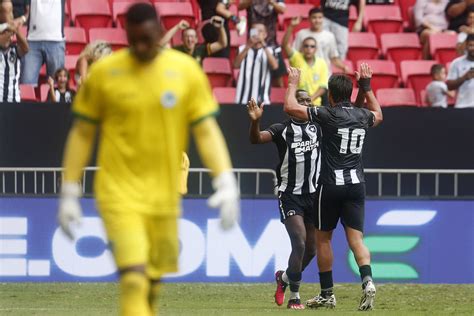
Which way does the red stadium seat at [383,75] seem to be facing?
toward the camera

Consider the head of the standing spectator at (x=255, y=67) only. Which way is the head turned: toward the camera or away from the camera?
toward the camera

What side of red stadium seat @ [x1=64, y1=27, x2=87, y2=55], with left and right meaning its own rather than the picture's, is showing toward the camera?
front

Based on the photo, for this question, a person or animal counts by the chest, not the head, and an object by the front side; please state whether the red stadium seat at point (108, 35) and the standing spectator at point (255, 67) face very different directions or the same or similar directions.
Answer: same or similar directions

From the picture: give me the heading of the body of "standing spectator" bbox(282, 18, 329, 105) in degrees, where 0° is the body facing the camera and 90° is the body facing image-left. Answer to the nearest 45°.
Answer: approximately 0°

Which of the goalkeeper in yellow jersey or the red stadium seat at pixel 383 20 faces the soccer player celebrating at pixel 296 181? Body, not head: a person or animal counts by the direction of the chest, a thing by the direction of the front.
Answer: the red stadium seat

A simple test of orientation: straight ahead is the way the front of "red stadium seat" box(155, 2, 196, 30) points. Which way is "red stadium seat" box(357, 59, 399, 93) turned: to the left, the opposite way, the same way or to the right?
the same way

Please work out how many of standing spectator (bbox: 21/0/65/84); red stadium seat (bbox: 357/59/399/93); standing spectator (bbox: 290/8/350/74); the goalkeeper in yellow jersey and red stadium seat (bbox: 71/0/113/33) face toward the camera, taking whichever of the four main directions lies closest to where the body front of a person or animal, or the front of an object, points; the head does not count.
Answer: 5

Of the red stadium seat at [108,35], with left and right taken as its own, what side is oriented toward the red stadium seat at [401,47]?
left

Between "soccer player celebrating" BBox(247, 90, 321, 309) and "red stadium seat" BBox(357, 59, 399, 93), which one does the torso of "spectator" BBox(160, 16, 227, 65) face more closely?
the soccer player celebrating

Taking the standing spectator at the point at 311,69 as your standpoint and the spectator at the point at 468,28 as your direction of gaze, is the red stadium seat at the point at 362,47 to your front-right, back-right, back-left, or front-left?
front-left

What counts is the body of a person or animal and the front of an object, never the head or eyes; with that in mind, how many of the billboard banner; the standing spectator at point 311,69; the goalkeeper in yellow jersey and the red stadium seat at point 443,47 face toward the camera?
4

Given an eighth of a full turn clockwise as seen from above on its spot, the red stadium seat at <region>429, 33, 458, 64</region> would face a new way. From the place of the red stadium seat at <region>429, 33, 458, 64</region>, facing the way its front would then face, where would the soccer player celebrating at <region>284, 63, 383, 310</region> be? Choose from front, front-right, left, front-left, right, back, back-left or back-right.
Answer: front-left

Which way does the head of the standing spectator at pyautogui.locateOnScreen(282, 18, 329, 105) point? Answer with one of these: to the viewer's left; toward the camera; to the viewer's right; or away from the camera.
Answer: toward the camera

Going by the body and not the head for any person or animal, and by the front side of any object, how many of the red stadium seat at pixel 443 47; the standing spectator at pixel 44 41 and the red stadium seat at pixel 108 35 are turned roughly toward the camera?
3

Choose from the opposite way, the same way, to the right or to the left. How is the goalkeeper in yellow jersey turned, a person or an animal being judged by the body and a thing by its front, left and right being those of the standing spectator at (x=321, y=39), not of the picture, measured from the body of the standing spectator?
the same way

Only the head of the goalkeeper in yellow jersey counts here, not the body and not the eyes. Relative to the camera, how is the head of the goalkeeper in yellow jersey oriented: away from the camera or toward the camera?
toward the camera

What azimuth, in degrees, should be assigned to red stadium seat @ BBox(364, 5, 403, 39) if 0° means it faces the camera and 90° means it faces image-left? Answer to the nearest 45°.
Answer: approximately 0°

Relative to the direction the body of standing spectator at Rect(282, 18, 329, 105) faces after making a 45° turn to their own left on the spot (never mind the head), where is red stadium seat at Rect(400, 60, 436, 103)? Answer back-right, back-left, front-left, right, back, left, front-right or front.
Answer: left

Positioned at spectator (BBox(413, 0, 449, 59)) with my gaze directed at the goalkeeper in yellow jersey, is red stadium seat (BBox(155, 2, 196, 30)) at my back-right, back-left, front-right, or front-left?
front-right

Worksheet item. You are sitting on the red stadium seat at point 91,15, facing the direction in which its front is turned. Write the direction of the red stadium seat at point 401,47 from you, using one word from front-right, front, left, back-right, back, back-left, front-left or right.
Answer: left

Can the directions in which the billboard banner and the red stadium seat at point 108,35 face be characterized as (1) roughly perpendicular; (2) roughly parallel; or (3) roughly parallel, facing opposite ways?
roughly parallel
